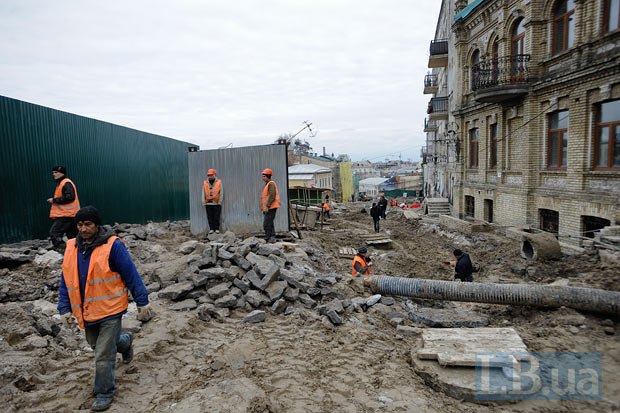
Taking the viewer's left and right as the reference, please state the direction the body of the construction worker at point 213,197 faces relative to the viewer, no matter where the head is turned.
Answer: facing the viewer

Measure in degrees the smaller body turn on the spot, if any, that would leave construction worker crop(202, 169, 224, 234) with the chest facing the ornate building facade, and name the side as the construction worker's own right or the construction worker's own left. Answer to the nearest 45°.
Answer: approximately 90° to the construction worker's own left

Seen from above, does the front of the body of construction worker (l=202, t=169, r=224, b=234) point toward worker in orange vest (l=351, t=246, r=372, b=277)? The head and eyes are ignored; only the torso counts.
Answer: no

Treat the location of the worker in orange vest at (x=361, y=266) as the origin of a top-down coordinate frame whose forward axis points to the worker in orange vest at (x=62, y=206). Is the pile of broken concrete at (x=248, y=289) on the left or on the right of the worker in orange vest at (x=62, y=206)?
left

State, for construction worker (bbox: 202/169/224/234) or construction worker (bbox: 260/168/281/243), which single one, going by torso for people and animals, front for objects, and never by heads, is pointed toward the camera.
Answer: construction worker (bbox: 202/169/224/234)

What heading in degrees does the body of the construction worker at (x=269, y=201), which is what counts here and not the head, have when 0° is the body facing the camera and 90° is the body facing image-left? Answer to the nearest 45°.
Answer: approximately 90°

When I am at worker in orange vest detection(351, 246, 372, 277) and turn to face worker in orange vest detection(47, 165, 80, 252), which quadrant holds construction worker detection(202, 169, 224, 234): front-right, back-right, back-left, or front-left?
front-right

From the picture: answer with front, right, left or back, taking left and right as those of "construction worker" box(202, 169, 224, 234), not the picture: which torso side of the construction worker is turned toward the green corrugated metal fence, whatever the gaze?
right

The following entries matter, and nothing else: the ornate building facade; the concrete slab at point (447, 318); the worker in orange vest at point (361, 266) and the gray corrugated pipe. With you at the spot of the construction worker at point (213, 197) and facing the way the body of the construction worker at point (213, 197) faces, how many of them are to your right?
0

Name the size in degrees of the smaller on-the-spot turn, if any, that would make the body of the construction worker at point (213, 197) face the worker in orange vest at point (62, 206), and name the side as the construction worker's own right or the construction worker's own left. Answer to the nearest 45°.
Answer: approximately 45° to the construction worker's own right

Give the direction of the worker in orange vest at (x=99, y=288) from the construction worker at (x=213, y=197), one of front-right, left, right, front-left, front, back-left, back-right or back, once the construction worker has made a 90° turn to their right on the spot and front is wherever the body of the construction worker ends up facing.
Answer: left

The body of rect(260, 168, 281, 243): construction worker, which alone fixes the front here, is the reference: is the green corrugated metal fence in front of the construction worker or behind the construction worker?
in front

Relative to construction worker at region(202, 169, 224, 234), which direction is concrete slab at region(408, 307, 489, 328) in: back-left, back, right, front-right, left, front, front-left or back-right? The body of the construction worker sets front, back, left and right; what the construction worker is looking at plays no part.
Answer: front-left

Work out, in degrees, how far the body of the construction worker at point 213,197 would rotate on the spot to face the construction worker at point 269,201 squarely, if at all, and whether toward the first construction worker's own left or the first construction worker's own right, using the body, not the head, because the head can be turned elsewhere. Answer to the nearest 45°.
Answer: approximately 45° to the first construction worker's own left

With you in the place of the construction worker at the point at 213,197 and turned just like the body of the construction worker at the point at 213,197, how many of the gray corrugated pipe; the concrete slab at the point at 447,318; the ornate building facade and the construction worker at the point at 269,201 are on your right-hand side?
0
